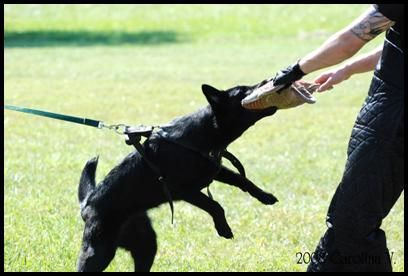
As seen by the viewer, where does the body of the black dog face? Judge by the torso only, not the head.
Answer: to the viewer's right
